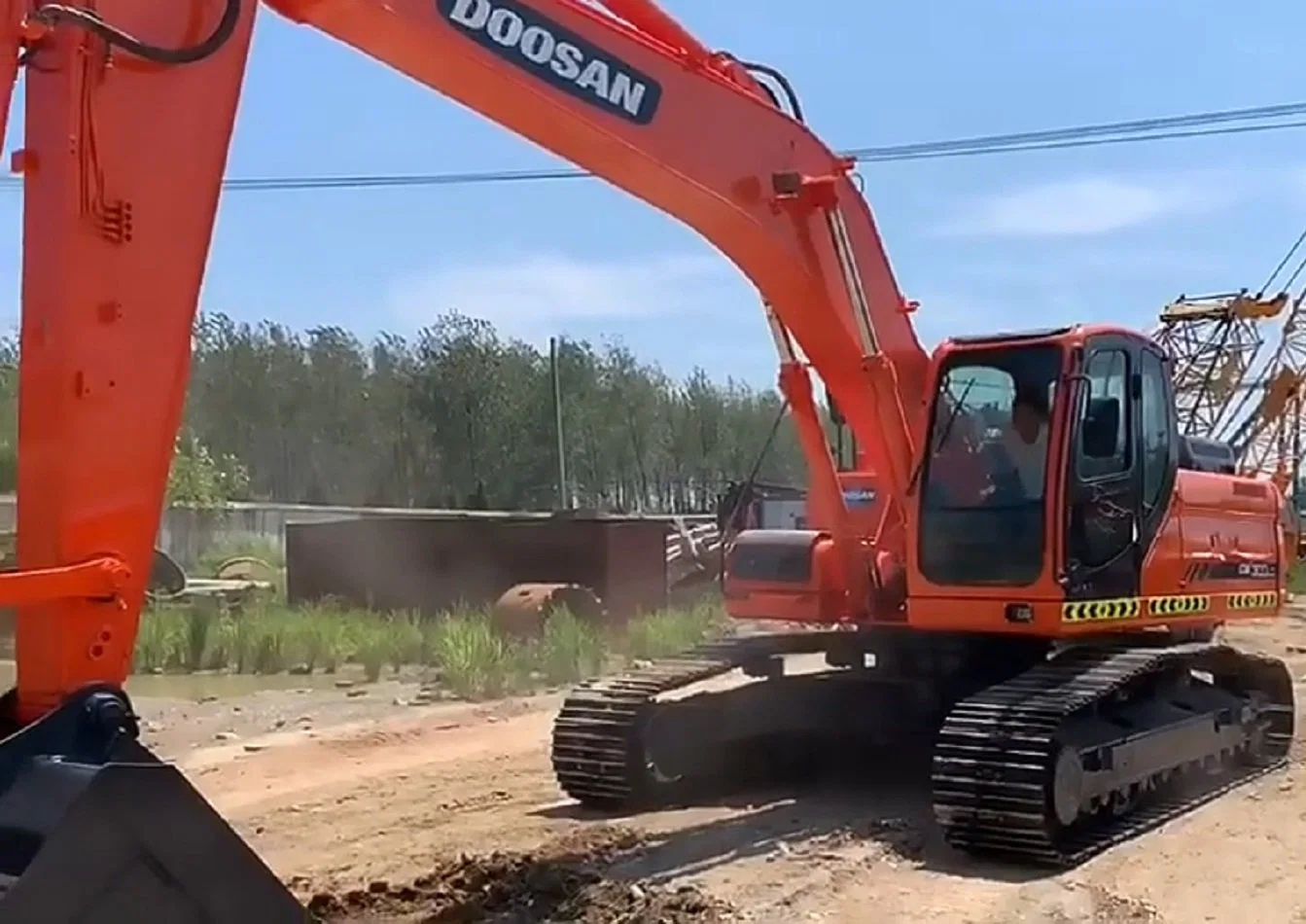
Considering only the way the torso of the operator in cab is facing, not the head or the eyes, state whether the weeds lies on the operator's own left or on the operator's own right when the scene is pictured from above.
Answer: on the operator's own right

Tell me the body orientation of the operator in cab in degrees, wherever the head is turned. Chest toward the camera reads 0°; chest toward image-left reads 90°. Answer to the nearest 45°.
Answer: approximately 45°

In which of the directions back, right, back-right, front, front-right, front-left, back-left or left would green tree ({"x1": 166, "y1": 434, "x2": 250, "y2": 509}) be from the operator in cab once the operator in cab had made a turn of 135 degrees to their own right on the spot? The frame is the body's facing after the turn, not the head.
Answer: front-left
